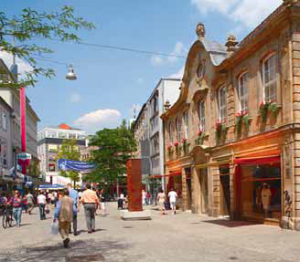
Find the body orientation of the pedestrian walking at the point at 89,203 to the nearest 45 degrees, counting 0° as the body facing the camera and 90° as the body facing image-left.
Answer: approximately 180°

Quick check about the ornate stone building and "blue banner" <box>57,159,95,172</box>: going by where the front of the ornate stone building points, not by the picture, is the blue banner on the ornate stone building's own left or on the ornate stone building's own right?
on the ornate stone building's own right

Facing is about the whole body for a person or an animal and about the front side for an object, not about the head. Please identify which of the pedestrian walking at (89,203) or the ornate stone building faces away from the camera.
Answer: the pedestrian walking

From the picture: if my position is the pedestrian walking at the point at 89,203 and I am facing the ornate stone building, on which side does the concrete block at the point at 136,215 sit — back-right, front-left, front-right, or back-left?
front-left

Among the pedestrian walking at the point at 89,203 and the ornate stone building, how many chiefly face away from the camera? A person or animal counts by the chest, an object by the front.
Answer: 1

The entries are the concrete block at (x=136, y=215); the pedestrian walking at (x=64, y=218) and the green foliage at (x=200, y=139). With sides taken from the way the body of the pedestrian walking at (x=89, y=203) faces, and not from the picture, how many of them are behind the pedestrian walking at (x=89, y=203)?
1

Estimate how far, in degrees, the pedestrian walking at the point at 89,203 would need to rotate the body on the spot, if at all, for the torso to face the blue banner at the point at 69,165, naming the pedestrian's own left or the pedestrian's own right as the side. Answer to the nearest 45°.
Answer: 0° — they already face it

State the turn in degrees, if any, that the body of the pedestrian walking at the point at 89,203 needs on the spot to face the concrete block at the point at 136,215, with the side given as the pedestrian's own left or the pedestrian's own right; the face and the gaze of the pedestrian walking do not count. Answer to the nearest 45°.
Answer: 0° — they already face it

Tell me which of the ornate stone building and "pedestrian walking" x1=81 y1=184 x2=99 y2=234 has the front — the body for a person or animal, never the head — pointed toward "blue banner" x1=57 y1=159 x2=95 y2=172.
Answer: the pedestrian walking

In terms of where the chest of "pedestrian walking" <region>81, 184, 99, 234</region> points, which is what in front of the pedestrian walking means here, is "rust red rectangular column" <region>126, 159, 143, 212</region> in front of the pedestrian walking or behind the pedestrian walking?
in front

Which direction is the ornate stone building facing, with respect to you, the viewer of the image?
facing the viewer and to the left of the viewer

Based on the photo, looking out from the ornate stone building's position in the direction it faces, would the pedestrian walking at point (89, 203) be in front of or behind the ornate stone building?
in front
